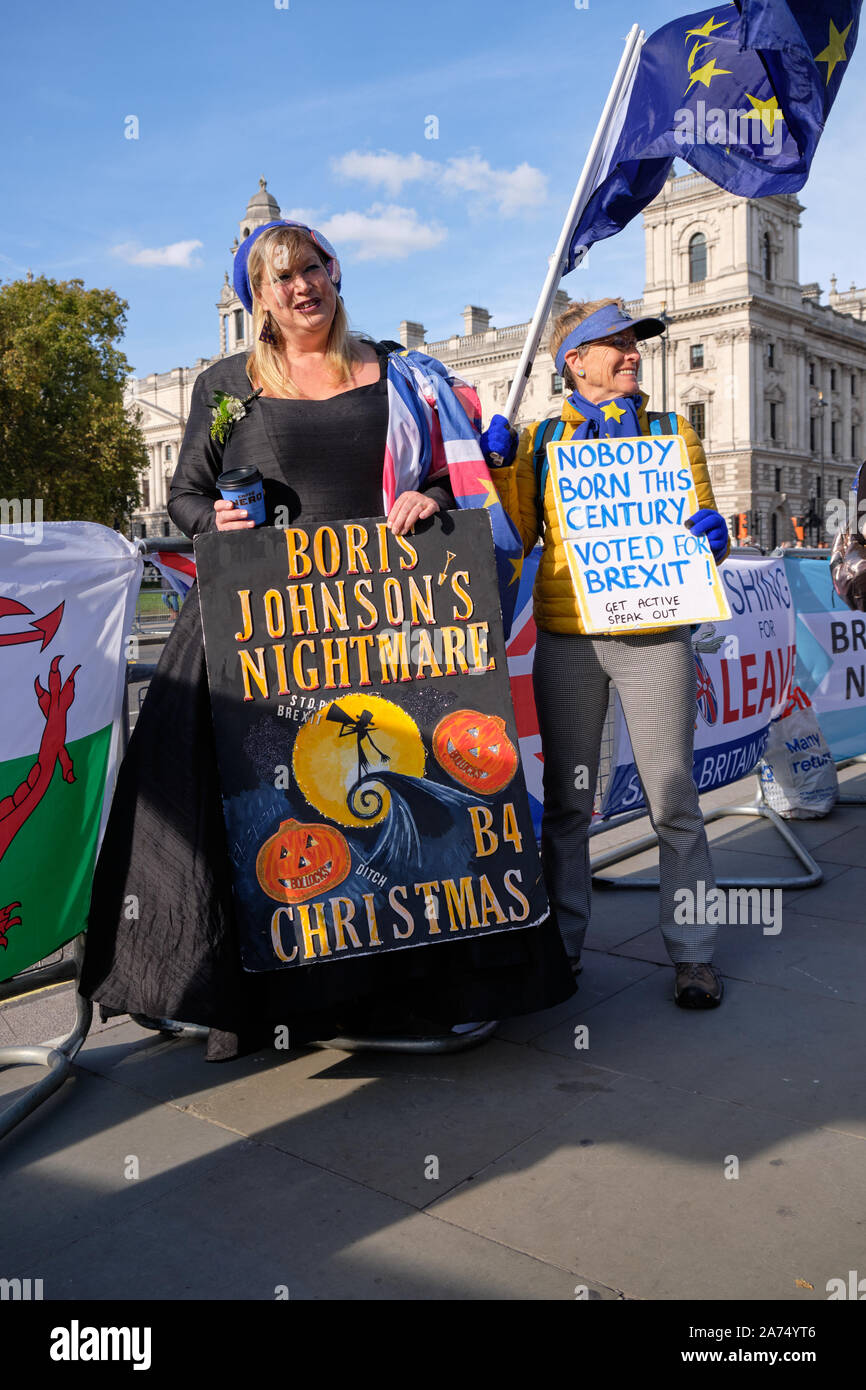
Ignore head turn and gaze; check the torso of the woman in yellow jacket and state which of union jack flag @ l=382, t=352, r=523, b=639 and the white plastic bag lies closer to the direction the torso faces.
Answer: the union jack flag

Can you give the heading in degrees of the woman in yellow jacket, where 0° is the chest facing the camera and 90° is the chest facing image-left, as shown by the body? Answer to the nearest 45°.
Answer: approximately 0°

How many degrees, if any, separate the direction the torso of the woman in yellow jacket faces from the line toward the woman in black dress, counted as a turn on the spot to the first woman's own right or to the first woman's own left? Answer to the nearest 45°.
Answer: approximately 45° to the first woman's own right

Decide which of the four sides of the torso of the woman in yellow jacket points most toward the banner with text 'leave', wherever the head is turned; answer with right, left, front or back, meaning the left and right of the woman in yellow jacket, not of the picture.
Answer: back

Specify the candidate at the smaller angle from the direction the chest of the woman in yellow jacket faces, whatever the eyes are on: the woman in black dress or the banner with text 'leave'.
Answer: the woman in black dress

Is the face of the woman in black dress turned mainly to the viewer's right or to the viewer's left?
to the viewer's right

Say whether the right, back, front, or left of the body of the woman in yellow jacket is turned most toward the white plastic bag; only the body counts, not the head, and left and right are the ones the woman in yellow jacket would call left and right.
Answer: back

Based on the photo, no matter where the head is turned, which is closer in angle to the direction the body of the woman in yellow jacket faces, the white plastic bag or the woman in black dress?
the woman in black dress
